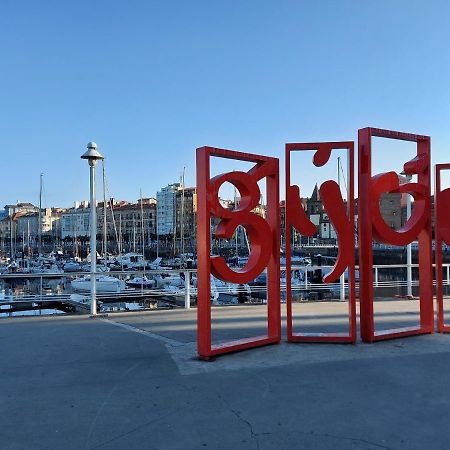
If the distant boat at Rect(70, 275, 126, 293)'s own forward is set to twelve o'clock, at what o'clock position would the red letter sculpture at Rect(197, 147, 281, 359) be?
The red letter sculpture is roughly at 9 o'clock from the distant boat.

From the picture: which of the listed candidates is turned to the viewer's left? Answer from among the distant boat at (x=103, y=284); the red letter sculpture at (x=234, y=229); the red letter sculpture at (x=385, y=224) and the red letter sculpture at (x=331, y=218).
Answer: the distant boat

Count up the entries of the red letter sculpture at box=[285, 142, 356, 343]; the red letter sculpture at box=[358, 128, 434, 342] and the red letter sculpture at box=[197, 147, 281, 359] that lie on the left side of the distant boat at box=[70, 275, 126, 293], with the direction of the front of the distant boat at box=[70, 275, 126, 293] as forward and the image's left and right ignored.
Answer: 3

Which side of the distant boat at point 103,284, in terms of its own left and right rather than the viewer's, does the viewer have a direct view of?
left

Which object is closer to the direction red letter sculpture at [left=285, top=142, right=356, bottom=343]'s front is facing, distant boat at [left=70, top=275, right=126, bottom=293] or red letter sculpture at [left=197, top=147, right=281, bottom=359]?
the red letter sculpture

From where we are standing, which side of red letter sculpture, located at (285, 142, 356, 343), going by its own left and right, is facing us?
front

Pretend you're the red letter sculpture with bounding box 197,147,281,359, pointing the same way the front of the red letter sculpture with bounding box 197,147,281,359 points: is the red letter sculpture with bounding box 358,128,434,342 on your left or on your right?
on your left

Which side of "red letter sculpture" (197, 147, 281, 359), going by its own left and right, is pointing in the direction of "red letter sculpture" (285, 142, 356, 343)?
left

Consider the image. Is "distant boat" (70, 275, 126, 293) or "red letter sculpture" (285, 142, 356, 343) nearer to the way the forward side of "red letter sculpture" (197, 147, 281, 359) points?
the red letter sculpture

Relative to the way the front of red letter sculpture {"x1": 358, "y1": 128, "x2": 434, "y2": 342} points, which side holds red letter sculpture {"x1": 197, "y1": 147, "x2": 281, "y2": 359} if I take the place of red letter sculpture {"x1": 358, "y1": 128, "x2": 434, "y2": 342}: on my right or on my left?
on my right

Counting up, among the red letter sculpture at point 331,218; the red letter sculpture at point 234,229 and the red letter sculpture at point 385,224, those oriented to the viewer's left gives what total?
0

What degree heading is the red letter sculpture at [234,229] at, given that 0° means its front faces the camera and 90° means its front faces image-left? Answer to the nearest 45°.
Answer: approximately 315°

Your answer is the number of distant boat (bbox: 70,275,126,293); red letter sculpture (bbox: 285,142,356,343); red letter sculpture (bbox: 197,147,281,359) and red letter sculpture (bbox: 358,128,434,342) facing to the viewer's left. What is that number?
1

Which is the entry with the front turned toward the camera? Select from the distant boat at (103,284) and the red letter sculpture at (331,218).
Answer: the red letter sculpture
